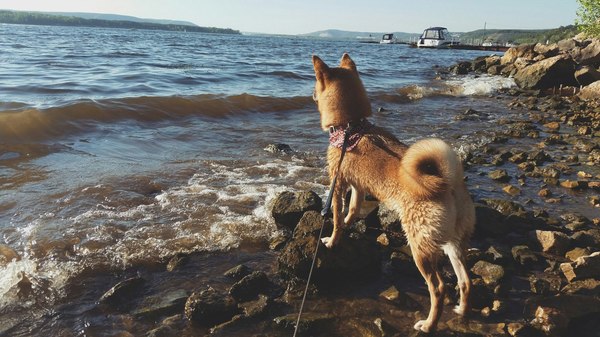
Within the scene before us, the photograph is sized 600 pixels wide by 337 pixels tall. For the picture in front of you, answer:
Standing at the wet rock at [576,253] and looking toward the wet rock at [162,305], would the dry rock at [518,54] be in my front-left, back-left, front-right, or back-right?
back-right

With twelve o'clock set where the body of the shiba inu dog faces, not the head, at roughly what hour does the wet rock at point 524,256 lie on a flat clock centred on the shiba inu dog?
The wet rock is roughly at 3 o'clock from the shiba inu dog.

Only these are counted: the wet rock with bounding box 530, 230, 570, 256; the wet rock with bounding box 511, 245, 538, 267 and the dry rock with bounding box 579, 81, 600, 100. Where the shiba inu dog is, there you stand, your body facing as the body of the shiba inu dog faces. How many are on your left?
0

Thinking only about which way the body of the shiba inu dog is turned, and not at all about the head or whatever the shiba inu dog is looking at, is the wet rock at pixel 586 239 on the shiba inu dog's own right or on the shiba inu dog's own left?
on the shiba inu dog's own right

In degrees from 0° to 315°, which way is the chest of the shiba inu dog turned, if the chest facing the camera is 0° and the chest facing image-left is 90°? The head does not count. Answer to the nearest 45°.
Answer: approximately 135°

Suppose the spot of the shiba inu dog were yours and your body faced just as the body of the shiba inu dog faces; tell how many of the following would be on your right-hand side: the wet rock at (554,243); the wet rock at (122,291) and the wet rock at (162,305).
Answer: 1

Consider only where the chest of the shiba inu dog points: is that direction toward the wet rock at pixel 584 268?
no

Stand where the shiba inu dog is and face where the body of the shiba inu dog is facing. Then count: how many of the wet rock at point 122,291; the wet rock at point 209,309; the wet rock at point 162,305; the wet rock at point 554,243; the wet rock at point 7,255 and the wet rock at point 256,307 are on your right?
1

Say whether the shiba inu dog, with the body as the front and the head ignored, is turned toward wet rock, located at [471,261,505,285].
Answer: no

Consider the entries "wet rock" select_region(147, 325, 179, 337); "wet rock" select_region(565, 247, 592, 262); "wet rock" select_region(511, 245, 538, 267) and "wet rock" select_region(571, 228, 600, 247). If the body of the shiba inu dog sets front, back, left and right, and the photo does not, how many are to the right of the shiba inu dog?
3

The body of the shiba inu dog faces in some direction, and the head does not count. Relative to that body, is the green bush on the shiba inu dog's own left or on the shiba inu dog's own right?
on the shiba inu dog's own right

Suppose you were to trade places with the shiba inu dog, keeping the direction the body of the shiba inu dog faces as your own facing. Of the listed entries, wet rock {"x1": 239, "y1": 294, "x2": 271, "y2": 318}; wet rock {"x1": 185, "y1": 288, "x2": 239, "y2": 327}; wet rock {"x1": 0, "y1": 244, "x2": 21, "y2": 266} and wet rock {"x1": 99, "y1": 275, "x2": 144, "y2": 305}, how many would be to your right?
0

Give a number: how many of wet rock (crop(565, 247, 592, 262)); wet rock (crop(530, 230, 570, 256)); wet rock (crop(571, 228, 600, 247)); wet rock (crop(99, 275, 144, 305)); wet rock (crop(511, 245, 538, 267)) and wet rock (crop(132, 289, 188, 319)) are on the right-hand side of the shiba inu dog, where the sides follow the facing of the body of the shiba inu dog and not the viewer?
4

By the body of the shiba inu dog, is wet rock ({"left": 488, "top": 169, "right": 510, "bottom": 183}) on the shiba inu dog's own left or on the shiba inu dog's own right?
on the shiba inu dog's own right

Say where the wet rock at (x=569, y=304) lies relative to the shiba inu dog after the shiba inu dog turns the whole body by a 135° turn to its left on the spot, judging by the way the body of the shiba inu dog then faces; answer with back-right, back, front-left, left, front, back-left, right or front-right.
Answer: left

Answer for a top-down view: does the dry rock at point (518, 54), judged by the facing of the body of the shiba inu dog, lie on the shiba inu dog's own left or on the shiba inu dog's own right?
on the shiba inu dog's own right

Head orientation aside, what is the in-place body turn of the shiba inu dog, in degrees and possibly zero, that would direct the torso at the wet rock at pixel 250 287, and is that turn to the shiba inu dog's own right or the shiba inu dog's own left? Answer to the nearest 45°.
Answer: approximately 45° to the shiba inu dog's own left

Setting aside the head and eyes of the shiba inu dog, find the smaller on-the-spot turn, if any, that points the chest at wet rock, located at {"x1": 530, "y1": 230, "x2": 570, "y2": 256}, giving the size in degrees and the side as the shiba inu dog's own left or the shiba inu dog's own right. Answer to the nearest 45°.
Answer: approximately 90° to the shiba inu dog's own right
